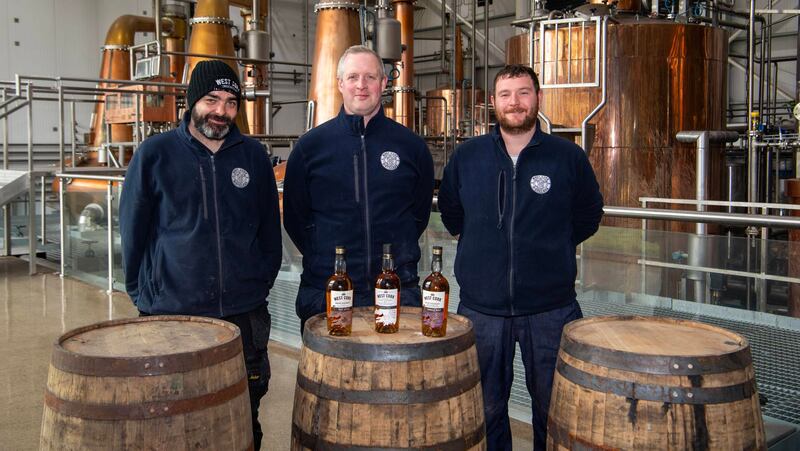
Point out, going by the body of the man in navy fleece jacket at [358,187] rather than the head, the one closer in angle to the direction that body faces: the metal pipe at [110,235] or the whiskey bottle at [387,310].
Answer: the whiskey bottle

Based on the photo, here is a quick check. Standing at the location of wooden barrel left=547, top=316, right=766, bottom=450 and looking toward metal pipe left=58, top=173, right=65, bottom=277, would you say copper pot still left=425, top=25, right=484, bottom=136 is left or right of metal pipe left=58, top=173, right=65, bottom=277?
right

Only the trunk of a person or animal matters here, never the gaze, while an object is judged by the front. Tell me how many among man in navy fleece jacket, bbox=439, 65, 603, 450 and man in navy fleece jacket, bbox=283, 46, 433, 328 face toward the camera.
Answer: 2

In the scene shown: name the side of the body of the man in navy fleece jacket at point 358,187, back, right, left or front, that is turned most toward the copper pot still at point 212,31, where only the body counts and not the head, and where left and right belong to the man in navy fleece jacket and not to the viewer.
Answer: back

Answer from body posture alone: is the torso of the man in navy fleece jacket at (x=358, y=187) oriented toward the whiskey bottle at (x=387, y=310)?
yes

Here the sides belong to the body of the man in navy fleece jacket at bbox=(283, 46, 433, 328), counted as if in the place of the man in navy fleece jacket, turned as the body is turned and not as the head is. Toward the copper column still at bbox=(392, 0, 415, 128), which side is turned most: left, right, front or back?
back

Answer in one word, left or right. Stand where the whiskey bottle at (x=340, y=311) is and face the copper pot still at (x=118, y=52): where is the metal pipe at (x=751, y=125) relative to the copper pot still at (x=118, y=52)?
right

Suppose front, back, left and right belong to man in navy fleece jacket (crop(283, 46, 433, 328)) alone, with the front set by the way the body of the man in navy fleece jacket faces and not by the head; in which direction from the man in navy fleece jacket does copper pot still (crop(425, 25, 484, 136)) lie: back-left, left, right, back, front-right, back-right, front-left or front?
back

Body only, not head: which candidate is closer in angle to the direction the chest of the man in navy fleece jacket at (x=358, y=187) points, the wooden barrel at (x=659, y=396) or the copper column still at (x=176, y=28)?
the wooden barrel
